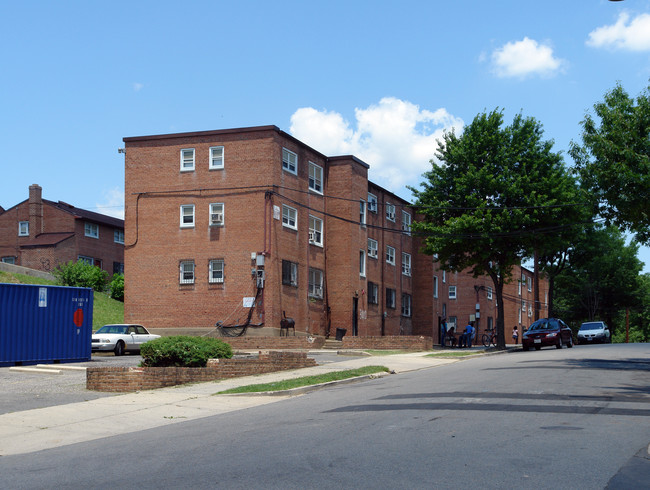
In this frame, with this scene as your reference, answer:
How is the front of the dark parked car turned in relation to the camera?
facing the viewer and to the left of the viewer

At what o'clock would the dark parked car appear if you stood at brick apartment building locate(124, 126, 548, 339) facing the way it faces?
The dark parked car is roughly at 11 o'clock from the brick apartment building.

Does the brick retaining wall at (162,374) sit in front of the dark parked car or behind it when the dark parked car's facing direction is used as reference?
in front

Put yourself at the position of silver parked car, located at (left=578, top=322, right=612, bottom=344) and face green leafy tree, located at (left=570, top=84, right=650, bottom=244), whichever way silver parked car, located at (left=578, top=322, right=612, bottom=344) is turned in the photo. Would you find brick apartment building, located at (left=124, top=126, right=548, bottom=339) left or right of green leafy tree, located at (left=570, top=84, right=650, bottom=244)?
right

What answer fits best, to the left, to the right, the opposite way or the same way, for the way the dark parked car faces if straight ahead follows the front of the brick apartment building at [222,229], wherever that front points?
to the right

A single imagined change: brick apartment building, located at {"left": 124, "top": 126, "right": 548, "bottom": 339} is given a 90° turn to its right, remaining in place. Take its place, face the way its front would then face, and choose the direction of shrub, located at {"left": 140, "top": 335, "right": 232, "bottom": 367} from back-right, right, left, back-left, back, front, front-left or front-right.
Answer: front-left

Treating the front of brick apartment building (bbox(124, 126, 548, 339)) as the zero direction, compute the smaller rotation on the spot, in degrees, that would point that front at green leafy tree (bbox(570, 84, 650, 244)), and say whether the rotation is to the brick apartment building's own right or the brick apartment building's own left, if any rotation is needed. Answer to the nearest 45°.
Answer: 0° — it already faces it

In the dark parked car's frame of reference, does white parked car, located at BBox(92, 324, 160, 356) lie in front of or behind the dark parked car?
in front

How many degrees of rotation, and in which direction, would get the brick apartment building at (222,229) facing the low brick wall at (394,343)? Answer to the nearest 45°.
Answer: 0° — it already faces it

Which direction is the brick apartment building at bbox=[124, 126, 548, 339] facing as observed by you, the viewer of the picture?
facing the viewer and to the right of the viewer
